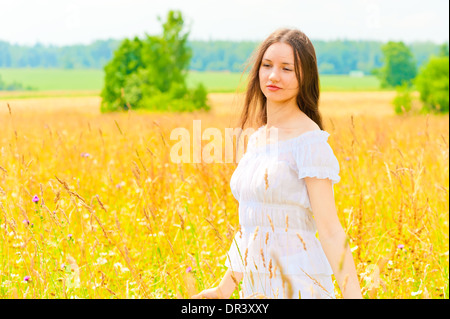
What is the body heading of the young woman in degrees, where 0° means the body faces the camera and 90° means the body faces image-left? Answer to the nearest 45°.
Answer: approximately 45°

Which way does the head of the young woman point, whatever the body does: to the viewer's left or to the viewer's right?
to the viewer's left

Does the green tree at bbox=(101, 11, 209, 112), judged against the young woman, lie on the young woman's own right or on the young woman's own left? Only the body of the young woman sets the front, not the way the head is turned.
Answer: on the young woman's own right

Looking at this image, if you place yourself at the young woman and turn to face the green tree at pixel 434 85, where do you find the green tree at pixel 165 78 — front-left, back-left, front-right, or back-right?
front-left

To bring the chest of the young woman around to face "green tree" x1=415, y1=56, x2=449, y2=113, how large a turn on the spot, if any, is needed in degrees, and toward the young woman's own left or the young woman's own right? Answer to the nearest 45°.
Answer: approximately 135° to the young woman's own right

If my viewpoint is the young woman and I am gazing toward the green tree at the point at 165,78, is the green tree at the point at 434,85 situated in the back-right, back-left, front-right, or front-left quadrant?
front-right
